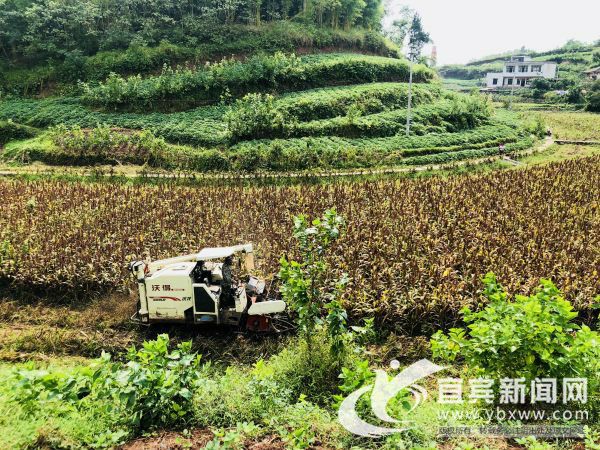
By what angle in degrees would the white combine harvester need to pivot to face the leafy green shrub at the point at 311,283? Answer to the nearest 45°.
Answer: approximately 45° to its right

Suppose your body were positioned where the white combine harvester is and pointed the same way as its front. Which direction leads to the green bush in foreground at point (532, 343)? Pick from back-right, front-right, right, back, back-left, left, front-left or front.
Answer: front-right

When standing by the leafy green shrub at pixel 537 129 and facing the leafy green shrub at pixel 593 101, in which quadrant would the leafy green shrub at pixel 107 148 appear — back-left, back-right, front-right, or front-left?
back-left

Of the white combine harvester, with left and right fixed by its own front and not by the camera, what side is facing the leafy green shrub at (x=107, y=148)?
left

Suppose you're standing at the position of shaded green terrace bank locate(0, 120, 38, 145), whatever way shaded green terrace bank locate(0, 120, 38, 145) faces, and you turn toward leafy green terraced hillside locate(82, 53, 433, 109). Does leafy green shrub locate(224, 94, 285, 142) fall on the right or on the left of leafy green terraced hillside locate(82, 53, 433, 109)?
right

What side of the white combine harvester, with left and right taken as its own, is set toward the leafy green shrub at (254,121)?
left

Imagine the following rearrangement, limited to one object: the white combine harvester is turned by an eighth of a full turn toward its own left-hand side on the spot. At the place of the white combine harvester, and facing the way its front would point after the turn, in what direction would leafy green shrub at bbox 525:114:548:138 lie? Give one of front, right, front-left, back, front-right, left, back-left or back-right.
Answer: front

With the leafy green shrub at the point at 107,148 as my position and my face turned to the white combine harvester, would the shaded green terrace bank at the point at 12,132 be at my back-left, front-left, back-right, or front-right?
back-right

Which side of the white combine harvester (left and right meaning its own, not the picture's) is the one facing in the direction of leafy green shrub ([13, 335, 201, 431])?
right

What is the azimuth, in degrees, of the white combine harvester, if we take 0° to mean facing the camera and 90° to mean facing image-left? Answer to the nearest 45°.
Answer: approximately 270°

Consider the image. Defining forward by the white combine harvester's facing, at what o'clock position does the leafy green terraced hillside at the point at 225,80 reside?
The leafy green terraced hillside is roughly at 9 o'clock from the white combine harvester.

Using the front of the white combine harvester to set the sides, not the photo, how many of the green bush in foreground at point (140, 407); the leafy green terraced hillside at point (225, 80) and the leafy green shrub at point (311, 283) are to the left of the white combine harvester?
1

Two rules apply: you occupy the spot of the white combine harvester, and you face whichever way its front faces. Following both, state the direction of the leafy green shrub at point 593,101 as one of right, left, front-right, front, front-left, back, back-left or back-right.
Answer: front-left
